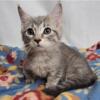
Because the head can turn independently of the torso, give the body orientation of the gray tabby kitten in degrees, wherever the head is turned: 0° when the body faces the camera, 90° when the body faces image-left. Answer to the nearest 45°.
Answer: approximately 45°
